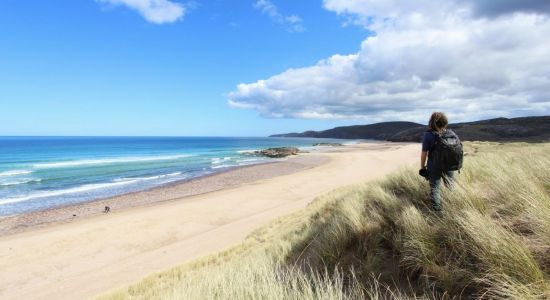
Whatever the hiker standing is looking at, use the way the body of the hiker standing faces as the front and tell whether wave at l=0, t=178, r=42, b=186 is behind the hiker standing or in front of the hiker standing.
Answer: in front

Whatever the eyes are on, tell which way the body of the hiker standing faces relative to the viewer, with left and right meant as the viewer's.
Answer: facing away from the viewer and to the left of the viewer

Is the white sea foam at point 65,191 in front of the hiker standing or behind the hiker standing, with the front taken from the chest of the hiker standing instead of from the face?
in front
